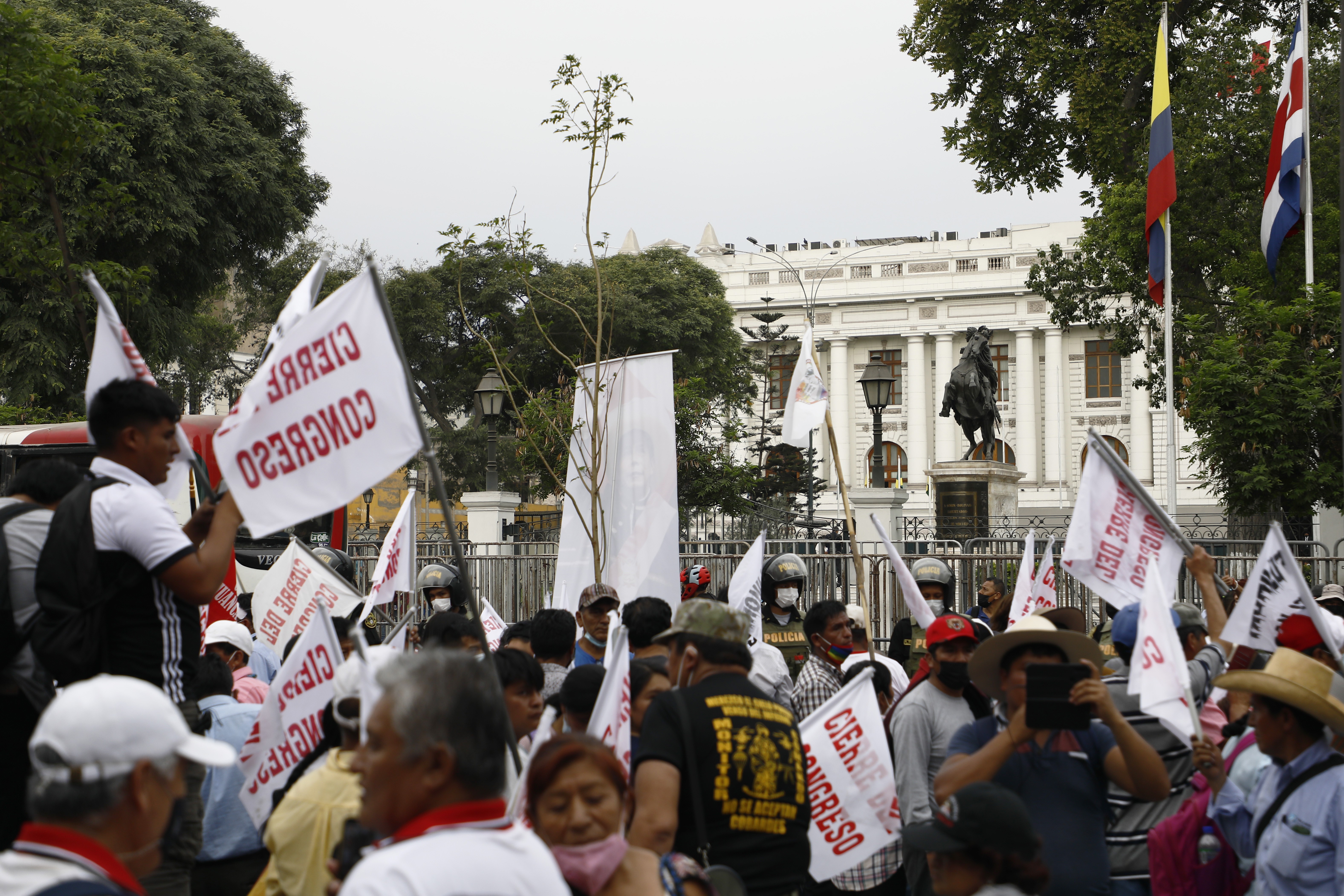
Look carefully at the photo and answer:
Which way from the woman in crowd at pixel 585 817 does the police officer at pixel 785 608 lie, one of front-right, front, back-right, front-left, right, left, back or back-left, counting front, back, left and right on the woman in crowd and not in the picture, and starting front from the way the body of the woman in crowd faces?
back

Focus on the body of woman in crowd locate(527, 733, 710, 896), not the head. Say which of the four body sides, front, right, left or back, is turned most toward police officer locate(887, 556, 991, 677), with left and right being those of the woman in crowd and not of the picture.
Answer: back

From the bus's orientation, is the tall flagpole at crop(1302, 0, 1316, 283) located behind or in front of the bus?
in front

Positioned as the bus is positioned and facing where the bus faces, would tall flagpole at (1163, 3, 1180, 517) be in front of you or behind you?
in front

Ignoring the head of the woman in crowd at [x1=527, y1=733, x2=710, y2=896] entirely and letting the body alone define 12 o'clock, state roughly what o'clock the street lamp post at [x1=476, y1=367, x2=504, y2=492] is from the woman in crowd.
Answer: The street lamp post is roughly at 6 o'clock from the woman in crowd.

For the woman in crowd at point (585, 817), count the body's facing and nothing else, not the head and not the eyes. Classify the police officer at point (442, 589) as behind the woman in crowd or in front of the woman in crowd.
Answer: behind

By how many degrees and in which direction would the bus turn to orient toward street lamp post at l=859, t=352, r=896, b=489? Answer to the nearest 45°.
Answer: approximately 45° to its left
